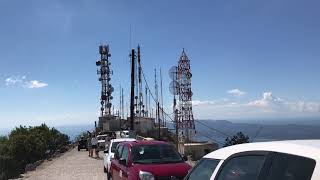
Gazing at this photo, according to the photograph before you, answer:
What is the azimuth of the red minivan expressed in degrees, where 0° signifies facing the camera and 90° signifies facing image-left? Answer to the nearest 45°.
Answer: approximately 315°

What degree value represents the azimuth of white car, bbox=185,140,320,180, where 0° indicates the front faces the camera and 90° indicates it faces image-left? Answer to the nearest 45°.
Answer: approximately 45°
